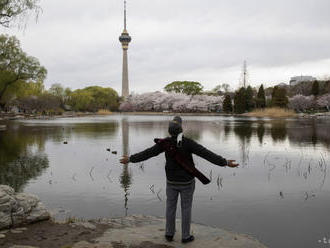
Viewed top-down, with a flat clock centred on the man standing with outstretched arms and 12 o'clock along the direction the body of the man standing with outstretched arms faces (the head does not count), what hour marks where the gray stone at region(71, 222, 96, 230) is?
The gray stone is roughly at 10 o'clock from the man standing with outstretched arms.

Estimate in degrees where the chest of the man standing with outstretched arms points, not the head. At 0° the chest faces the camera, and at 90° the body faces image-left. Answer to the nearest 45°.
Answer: approximately 180°

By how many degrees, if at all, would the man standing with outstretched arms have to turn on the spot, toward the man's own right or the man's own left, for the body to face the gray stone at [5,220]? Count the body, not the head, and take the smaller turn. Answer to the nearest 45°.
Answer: approximately 90° to the man's own left

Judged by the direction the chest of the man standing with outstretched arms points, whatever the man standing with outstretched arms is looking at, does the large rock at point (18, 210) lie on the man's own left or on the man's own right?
on the man's own left

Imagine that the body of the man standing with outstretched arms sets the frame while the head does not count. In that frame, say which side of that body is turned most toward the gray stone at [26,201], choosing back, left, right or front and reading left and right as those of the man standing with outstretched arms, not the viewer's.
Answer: left
